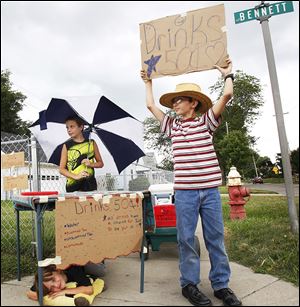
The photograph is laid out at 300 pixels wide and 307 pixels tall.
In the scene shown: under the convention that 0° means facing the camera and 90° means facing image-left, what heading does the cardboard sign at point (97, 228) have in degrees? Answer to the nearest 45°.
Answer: approximately 0°

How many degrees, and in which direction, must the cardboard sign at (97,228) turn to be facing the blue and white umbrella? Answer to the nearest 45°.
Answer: approximately 180°

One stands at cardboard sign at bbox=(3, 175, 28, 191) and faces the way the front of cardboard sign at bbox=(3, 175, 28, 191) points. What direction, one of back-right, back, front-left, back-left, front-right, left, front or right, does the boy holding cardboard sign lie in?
front-left

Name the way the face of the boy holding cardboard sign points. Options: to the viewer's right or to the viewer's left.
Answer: to the viewer's left

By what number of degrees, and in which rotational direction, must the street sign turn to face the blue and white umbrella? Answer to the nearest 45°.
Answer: approximately 90° to its right
